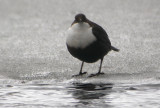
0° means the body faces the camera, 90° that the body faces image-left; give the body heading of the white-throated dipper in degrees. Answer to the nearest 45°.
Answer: approximately 45°
